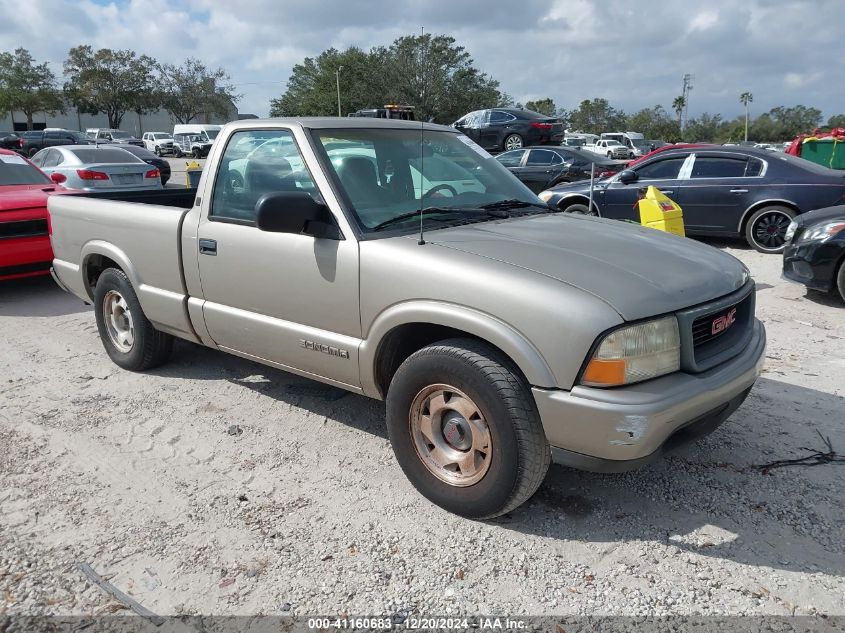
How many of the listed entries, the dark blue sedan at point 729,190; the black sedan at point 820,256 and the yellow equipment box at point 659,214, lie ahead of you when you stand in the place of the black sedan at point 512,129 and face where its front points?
0

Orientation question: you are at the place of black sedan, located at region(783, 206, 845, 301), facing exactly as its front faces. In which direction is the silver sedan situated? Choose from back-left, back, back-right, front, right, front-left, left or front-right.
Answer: front-right

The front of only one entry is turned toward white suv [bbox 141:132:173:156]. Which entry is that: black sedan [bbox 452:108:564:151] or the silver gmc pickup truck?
the black sedan

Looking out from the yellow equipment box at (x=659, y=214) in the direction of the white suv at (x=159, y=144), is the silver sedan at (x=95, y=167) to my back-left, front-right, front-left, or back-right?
front-left

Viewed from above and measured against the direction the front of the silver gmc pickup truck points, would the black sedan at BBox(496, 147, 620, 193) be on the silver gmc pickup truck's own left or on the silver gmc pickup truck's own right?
on the silver gmc pickup truck's own left

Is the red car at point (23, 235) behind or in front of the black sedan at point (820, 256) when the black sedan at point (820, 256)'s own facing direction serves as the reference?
in front

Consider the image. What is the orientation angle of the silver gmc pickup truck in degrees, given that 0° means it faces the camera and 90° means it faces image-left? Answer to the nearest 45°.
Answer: approximately 315°

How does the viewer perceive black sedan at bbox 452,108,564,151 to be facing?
facing away from the viewer and to the left of the viewer

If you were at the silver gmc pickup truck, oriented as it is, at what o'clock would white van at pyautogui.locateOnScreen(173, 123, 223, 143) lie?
The white van is roughly at 7 o'clock from the silver gmc pickup truck.

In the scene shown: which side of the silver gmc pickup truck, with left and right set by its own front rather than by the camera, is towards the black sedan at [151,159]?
back

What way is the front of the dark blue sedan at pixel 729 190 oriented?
to the viewer's left

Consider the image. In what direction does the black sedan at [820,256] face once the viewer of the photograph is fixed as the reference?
facing the viewer and to the left of the viewer

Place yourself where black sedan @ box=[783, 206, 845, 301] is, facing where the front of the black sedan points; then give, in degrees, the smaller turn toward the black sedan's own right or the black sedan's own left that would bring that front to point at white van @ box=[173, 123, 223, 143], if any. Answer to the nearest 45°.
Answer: approximately 90° to the black sedan's own right

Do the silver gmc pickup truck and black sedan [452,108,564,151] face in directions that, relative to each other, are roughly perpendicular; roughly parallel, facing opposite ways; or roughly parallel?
roughly parallel, facing opposite ways

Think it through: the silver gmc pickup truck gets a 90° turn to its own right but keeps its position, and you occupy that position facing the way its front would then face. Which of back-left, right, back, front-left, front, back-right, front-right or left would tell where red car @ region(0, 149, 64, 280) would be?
right

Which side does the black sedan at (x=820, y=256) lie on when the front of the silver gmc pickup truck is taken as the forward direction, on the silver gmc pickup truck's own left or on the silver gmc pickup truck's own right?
on the silver gmc pickup truck's own left

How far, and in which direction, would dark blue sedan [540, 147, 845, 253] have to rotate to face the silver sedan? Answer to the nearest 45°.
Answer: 0° — it already faces it

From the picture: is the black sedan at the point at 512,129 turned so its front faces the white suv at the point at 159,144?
yes

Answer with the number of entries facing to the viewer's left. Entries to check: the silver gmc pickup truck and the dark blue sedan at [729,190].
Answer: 1
